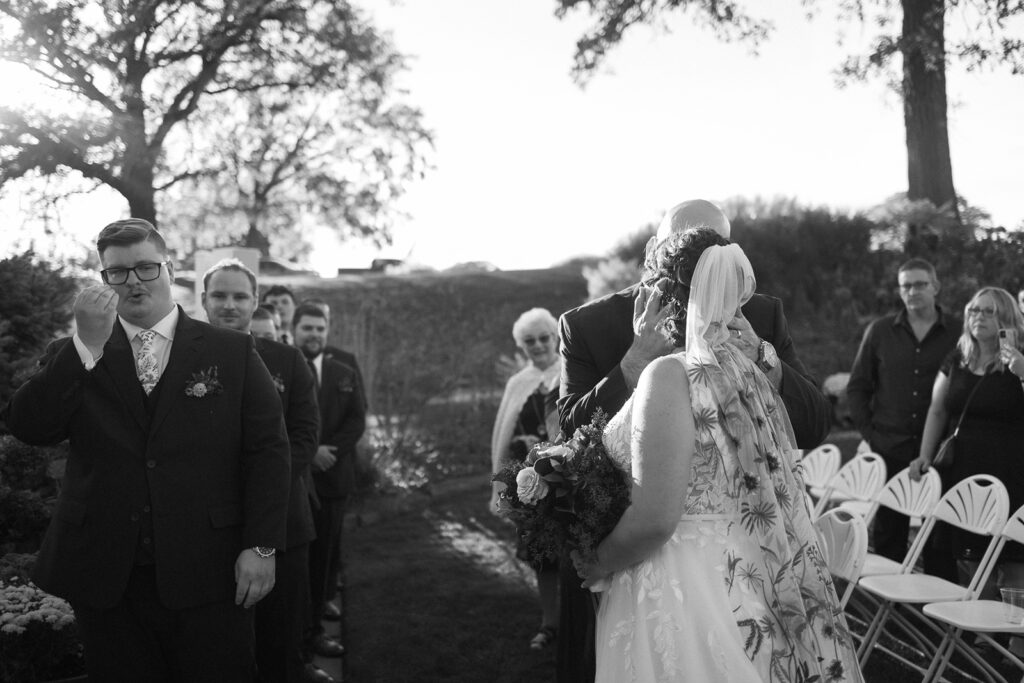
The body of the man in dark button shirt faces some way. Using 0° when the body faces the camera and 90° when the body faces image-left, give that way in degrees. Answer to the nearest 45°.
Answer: approximately 0°

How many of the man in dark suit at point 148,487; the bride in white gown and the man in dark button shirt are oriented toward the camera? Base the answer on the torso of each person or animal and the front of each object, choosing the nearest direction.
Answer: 2

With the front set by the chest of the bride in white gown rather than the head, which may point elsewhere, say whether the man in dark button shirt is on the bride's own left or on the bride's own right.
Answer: on the bride's own right

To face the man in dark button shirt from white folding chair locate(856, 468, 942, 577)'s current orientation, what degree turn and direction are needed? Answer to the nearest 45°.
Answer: approximately 135° to its right

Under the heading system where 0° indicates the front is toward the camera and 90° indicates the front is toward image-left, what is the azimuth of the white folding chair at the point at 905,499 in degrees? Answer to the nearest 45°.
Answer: approximately 45°

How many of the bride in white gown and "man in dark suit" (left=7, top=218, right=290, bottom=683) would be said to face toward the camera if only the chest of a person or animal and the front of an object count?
1

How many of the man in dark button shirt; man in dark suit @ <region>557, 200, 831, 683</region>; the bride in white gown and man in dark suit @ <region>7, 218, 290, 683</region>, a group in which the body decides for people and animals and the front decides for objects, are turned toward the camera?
3

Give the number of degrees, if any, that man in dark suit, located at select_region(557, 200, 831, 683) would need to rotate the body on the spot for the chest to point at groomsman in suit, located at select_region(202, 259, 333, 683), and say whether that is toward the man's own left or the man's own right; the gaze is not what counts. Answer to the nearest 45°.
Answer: approximately 135° to the man's own right

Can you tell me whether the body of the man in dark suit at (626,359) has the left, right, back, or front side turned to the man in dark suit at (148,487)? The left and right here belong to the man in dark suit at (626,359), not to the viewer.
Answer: right

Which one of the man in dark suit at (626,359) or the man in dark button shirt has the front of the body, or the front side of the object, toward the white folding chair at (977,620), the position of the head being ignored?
the man in dark button shirt

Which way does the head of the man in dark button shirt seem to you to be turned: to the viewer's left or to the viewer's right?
to the viewer's left

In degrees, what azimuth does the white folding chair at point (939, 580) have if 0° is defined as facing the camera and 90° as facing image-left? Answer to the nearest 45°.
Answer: approximately 45°

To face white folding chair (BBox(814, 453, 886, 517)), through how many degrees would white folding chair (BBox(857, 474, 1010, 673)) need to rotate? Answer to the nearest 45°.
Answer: approximately 90° to its right
